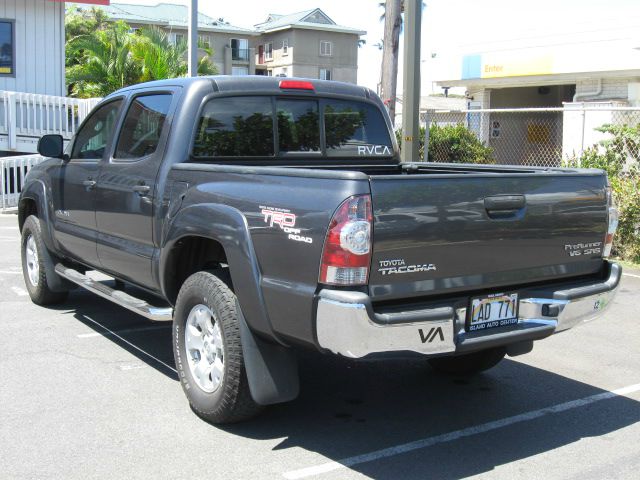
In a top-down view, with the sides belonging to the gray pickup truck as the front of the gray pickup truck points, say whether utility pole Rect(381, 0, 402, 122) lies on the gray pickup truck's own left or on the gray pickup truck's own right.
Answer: on the gray pickup truck's own right

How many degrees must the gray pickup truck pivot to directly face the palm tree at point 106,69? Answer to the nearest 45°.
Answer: approximately 45° to its right

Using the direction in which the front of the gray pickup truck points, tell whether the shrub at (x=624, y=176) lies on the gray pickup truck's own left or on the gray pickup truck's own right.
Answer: on the gray pickup truck's own right

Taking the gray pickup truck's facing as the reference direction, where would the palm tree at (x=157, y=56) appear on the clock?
The palm tree is roughly at 1 o'clock from the gray pickup truck.

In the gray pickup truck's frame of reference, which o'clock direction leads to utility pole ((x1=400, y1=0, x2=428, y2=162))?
The utility pole is roughly at 2 o'clock from the gray pickup truck.

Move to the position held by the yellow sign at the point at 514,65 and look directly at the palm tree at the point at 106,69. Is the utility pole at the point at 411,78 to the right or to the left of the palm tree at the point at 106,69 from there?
left

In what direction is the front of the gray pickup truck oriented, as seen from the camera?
facing away from the viewer and to the left of the viewer
